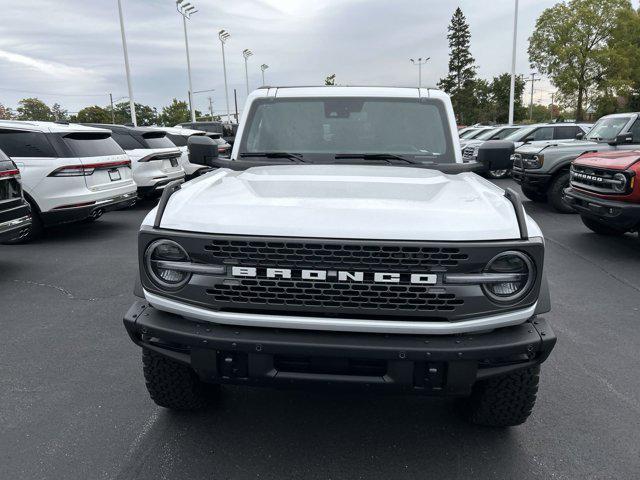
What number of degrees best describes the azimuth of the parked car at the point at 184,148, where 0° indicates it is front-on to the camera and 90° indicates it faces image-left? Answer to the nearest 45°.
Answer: approximately 135°

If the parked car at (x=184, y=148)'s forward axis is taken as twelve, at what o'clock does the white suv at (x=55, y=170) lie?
The white suv is roughly at 8 o'clock from the parked car.

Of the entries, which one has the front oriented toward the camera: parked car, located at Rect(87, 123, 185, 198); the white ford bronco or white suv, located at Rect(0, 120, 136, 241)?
the white ford bronco

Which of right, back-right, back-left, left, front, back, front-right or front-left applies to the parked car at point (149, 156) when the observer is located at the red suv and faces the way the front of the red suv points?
front-right

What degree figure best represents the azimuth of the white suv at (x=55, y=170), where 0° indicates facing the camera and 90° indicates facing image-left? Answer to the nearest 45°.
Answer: approximately 135°

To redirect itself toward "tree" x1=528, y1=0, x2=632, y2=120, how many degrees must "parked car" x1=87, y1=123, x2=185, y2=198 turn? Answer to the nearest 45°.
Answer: approximately 90° to its right

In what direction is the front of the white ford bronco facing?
toward the camera

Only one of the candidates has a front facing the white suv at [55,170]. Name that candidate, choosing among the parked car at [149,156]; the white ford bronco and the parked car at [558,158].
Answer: the parked car at [558,158]

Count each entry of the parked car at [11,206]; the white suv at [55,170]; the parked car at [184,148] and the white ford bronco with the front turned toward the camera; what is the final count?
1

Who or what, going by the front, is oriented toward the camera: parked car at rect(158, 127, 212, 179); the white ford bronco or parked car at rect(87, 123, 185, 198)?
the white ford bronco

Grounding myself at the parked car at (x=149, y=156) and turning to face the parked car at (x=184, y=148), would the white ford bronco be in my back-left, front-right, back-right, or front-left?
back-right

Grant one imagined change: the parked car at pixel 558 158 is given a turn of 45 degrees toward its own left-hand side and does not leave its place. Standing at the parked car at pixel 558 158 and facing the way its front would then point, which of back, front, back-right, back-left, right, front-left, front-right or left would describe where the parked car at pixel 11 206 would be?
front-right

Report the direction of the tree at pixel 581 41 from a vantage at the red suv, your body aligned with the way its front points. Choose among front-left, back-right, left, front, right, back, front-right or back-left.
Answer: back-right

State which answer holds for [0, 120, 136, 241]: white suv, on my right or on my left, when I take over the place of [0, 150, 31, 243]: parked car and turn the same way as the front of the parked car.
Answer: on my right

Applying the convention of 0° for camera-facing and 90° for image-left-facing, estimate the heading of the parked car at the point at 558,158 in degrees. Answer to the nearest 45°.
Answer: approximately 45°

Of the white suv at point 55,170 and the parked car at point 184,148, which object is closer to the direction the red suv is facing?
the white suv

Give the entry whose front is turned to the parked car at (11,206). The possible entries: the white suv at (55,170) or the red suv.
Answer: the red suv
